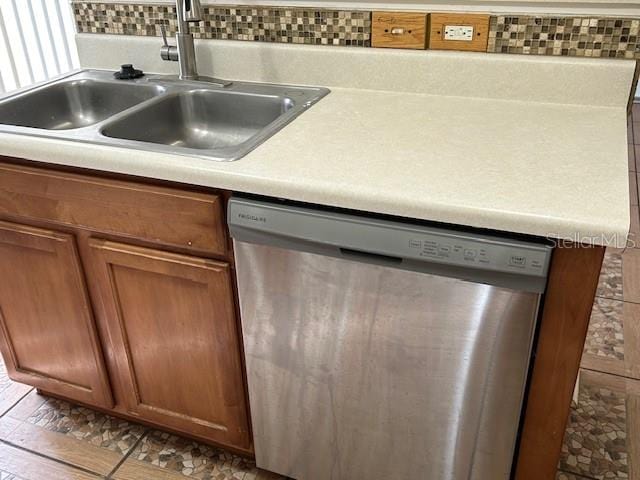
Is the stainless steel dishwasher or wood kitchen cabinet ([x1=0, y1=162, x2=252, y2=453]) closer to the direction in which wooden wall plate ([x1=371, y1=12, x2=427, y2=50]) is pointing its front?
the stainless steel dishwasher

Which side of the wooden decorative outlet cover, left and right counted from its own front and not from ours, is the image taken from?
front

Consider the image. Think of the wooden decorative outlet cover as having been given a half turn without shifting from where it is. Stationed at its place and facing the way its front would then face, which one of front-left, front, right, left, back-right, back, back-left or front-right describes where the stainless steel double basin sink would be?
left

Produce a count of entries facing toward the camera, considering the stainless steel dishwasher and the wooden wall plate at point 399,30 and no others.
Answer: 2

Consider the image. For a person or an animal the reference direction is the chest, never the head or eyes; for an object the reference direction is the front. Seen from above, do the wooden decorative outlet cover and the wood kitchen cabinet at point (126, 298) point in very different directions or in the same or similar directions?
same or similar directions

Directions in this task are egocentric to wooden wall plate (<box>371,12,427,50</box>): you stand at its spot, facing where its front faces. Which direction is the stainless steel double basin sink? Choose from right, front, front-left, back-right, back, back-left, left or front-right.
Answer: right

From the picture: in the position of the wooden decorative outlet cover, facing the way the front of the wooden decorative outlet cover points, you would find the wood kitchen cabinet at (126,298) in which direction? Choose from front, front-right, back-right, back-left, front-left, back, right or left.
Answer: front-right

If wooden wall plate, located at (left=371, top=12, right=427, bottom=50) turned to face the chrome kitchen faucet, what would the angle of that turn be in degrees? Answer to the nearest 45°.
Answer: approximately 90° to its right

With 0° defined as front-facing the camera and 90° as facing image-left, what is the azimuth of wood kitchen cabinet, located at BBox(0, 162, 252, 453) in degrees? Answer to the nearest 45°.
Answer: approximately 45°
